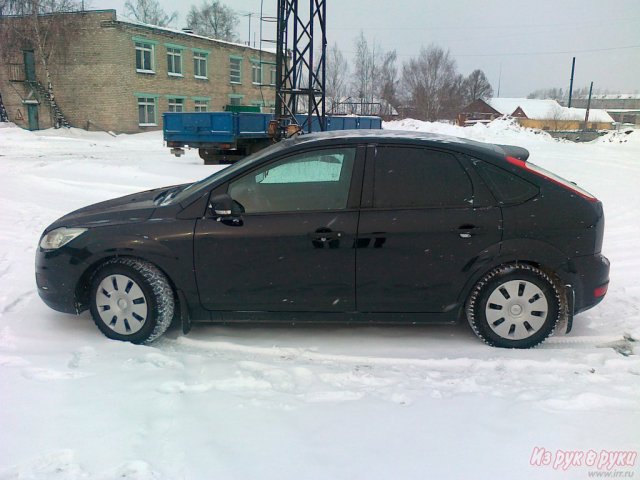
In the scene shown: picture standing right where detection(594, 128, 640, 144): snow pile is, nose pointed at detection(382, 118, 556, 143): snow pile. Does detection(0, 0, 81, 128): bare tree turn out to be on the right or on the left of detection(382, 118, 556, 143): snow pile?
left

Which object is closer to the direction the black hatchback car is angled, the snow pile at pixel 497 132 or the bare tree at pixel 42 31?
the bare tree

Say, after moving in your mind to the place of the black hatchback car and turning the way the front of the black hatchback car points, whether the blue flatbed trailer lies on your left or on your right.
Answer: on your right

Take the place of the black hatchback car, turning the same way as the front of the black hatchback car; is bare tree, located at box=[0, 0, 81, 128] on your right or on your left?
on your right

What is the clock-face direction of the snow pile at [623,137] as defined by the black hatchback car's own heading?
The snow pile is roughly at 4 o'clock from the black hatchback car.

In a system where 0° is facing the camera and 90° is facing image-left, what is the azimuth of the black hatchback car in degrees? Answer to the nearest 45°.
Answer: approximately 90°

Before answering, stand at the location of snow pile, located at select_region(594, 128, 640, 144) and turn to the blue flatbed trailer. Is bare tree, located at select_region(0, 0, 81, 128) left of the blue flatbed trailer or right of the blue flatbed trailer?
right

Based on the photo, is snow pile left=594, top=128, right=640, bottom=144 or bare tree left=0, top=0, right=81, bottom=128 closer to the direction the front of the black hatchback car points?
the bare tree
